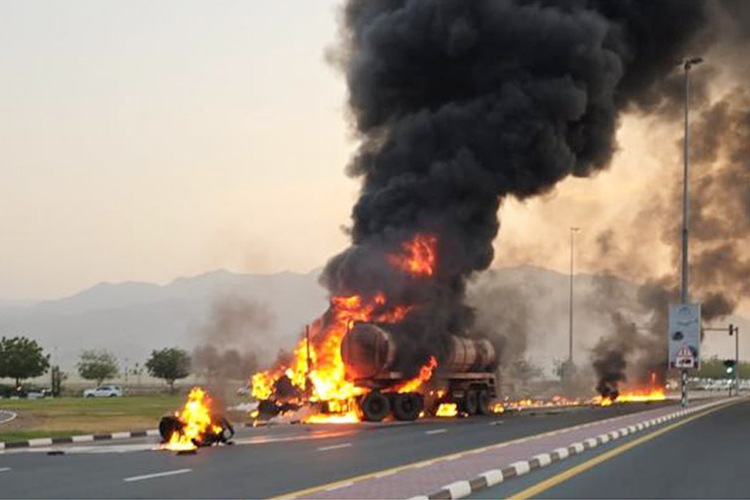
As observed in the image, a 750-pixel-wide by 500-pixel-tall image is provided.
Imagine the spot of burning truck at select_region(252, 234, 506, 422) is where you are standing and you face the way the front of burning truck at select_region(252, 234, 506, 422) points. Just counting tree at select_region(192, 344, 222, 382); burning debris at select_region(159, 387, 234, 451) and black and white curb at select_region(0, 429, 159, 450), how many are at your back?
0

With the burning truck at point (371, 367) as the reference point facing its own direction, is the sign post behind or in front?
behind

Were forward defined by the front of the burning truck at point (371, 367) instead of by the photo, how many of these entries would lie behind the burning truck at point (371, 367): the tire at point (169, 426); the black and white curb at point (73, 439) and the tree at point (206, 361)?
0

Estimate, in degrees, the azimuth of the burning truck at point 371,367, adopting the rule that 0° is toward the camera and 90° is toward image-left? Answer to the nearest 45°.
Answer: approximately 45°

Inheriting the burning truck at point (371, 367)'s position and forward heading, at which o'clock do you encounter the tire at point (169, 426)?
The tire is roughly at 11 o'clock from the burning truck.

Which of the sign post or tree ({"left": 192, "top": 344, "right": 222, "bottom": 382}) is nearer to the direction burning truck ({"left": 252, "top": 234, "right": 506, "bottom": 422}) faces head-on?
the tree

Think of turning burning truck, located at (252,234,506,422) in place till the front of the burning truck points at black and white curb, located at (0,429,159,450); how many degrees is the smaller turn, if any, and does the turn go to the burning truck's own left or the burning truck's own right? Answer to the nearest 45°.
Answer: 0° — it already faces it
